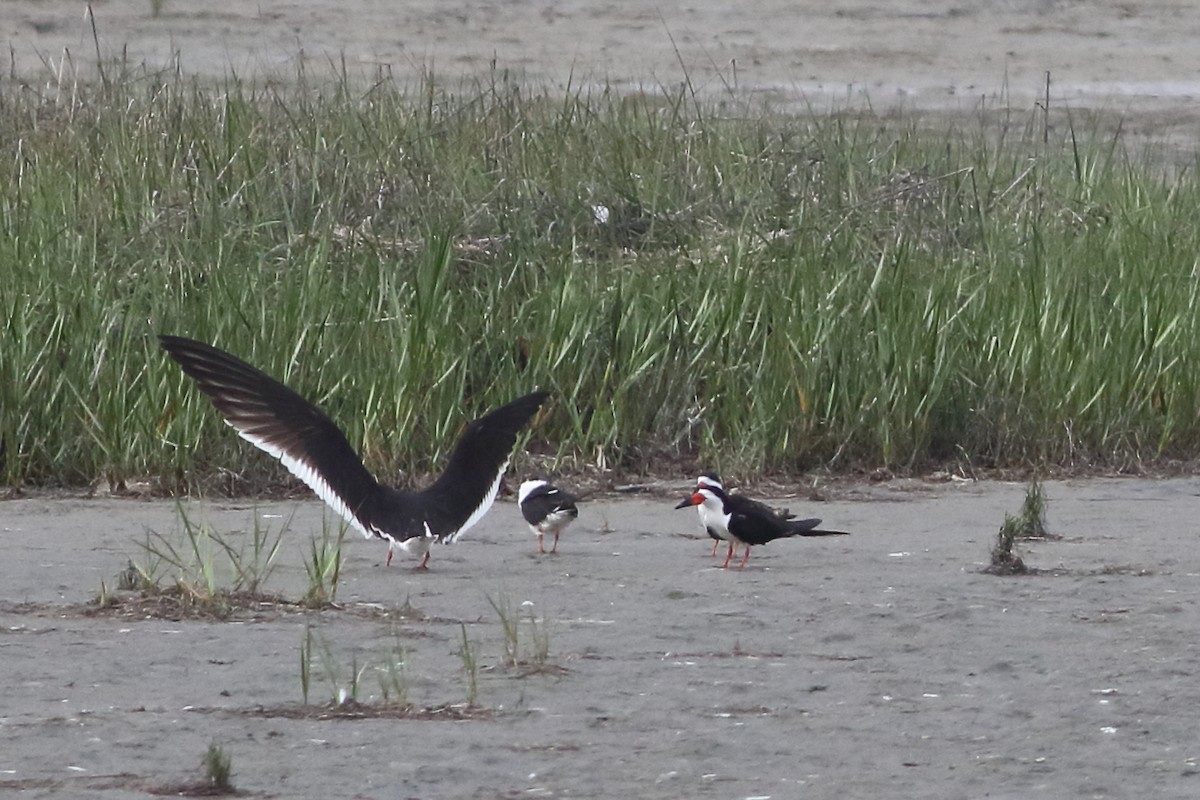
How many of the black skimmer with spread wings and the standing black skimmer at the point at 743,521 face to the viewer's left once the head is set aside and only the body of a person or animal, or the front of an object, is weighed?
1

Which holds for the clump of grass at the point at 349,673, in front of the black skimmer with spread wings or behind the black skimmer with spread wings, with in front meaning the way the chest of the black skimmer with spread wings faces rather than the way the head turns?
behind

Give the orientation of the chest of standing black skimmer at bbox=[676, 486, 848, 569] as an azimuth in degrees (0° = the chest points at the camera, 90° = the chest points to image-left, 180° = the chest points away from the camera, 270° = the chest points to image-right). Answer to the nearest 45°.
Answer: approximately 90°

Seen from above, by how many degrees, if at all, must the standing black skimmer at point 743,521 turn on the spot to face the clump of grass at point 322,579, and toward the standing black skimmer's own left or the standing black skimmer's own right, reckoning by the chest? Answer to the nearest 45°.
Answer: approximately 45° to the standing black skimmer's own left

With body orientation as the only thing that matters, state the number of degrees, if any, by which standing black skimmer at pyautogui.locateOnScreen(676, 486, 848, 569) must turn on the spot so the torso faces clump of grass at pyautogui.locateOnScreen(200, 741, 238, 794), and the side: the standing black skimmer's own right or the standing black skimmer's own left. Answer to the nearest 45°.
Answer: approximately 90° to the standing black skimmer's own left

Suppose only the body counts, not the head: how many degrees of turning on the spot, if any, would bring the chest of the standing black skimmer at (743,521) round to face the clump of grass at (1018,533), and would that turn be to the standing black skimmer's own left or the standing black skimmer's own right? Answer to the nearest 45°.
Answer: approximately 180°

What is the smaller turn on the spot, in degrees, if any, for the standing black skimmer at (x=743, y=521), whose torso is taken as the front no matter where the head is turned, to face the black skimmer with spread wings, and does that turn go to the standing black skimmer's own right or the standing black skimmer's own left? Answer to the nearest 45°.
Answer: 0° — it already faces it

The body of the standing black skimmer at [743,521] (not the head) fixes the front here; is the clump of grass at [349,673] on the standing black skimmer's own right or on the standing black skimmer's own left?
on the standing black skimmer's own left

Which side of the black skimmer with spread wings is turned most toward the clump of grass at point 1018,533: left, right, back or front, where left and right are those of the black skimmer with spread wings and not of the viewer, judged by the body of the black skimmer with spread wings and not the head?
right

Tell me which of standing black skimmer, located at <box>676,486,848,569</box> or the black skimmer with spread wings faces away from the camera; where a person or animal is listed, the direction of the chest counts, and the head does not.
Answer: the black skimmer with spread wings

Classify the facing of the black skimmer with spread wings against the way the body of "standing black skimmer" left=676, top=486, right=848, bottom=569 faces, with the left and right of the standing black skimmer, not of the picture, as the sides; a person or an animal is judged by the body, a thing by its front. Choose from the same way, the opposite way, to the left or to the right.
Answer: to the right

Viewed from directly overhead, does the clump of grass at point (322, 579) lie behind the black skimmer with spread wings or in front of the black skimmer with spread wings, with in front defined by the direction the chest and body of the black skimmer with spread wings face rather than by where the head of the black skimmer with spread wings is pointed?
behind

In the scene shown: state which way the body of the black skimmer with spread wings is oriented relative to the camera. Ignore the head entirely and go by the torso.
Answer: away from the camera
